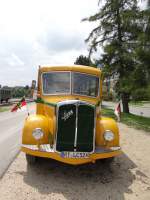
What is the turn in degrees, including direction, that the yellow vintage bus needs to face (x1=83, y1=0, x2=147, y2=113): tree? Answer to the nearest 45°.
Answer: approximately 180°

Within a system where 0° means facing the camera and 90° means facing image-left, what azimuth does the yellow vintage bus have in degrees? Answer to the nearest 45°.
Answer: approximately 0°
